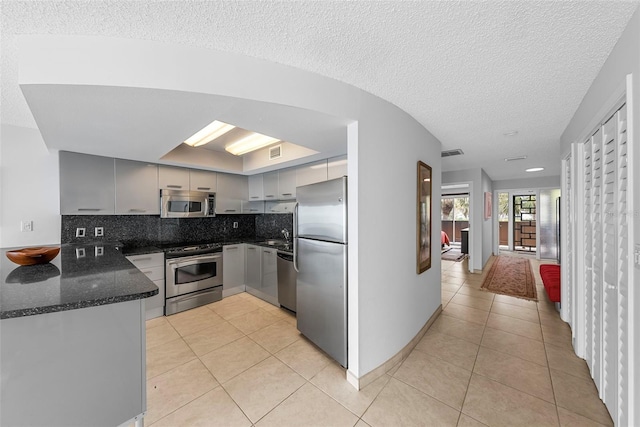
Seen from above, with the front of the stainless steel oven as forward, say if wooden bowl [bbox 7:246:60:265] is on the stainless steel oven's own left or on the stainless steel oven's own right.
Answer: on the stainless steel oven's own right

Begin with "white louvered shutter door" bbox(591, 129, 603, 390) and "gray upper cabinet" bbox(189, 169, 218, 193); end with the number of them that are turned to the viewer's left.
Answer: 1

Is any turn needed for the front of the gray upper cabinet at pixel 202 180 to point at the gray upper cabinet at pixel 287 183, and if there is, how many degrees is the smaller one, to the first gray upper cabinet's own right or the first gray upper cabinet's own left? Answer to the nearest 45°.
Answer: approximately 45° to the first gray upper cabinet's own left

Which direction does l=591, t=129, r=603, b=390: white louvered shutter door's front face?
to the viewer's left

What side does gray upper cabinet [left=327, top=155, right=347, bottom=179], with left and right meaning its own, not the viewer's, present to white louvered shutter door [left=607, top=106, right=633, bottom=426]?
left

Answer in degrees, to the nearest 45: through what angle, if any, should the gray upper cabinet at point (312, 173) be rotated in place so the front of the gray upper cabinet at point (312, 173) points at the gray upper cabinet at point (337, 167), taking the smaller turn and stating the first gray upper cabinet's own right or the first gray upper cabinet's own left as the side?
approximately 90° to the first gray upper cabinet's own left

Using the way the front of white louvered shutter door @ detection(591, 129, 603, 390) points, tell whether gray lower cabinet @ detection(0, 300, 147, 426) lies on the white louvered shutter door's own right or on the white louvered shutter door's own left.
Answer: on the white louvered shutter door's own left

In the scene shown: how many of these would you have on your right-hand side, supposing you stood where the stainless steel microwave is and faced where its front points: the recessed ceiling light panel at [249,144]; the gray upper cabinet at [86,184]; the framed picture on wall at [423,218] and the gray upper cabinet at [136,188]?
2

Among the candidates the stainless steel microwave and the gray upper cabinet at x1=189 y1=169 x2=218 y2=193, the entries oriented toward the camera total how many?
2

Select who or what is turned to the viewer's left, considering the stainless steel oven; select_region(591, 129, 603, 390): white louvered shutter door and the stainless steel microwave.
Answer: the white louvered shutter door

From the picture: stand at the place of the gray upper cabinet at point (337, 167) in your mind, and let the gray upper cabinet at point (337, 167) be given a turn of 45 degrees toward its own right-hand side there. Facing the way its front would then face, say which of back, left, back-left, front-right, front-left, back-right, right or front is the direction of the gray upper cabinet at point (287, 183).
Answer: front-right
